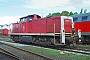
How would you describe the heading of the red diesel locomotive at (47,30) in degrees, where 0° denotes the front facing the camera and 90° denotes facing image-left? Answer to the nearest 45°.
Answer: approximately 315°
